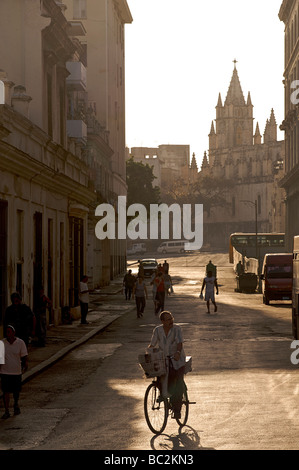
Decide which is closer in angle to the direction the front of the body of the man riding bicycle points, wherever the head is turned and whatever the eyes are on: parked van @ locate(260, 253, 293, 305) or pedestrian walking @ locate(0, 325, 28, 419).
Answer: the pedestrian walking

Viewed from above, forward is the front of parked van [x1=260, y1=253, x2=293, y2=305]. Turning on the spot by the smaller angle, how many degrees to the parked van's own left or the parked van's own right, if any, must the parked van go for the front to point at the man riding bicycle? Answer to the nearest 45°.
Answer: approximately 180°

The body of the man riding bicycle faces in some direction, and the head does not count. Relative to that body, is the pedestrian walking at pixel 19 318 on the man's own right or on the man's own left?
on the man's own right

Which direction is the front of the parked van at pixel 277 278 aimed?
away from the camera

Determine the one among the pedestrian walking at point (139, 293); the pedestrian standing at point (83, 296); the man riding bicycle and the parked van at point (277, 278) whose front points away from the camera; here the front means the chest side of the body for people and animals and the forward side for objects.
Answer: the parked van

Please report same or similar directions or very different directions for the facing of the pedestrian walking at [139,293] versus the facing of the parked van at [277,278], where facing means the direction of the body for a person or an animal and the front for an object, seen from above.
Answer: very different directions

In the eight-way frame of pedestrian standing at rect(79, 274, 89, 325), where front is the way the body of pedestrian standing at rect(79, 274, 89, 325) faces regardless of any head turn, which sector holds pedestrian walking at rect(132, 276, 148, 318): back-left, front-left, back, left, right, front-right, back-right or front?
front-left

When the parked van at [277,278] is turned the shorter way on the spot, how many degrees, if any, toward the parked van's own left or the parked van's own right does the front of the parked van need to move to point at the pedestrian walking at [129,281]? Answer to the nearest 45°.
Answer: approximately 90° to the parked van's own left

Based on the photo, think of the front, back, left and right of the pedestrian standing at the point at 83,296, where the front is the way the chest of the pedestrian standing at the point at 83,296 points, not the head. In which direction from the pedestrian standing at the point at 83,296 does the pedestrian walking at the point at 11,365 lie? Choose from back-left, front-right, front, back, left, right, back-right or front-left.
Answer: right
